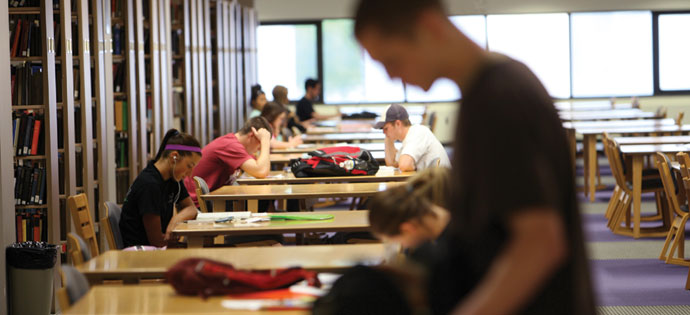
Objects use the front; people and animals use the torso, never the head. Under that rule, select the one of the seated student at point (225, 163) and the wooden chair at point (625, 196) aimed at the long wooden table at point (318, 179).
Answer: the seated student

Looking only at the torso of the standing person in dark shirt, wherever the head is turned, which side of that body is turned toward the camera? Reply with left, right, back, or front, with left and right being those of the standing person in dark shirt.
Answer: left

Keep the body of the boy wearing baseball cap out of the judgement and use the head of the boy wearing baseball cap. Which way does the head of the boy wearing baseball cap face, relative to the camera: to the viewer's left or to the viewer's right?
to the viewer's left

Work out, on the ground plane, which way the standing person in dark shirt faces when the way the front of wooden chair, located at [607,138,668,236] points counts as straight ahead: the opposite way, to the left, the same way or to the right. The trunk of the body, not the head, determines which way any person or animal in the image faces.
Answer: the opposite way

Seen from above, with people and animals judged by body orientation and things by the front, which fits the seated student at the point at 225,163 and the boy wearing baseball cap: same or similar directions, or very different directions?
very different directions

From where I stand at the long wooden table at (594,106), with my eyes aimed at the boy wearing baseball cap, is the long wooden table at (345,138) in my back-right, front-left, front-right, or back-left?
front-right

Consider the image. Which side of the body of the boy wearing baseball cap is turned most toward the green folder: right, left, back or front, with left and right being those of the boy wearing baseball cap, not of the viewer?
left

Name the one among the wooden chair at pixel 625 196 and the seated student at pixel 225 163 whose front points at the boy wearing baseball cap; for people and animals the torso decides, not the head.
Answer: the seated student

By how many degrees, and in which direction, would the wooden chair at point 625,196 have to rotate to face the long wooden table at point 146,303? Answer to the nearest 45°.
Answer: approximately 90° to its right

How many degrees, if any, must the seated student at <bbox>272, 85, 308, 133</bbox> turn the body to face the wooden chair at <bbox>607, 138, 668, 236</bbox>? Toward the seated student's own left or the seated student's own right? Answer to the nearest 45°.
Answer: approximately 45° to the seated student's own right

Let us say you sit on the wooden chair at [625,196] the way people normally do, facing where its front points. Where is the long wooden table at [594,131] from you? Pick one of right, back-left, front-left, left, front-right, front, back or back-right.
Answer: left

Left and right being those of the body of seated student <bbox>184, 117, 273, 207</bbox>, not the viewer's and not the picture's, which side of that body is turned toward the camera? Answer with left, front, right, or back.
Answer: right
